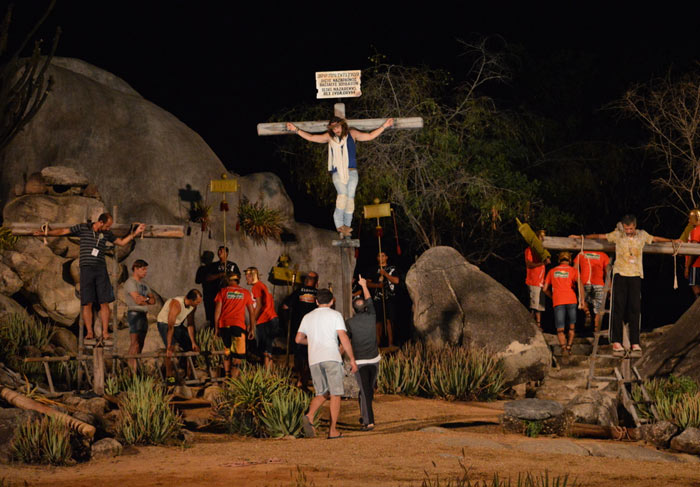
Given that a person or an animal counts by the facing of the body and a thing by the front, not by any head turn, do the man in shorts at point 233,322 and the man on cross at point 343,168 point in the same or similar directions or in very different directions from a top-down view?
very different directions

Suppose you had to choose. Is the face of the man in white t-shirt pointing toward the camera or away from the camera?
away from the camera

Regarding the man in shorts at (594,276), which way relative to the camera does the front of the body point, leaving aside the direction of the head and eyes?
away from the camera

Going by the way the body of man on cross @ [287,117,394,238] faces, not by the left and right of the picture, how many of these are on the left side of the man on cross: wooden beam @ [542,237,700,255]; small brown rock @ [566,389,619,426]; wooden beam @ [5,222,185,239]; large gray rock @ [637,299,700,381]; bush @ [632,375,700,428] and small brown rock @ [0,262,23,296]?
4

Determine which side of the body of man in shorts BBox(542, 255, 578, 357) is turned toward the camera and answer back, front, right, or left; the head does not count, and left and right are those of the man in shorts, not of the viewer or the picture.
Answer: back

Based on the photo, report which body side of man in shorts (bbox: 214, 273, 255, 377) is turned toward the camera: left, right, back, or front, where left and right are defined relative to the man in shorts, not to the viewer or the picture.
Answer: back

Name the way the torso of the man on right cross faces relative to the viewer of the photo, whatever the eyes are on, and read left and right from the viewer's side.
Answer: facing the viewer

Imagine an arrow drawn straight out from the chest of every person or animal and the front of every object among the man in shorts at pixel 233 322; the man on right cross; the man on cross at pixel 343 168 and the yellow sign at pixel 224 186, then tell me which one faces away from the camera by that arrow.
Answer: the man in shorts

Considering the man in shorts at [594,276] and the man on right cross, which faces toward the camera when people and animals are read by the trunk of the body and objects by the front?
the man on right cross

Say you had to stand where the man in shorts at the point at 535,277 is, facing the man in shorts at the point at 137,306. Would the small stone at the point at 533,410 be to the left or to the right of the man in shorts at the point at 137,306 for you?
left

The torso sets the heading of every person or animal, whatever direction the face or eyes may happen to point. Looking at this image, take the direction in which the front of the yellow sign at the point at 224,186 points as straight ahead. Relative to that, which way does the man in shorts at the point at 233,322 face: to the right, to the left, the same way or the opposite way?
the opposite way

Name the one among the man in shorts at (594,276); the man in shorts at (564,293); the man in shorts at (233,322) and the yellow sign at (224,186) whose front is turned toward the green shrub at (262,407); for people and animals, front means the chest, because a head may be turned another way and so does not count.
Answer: the yellow sign

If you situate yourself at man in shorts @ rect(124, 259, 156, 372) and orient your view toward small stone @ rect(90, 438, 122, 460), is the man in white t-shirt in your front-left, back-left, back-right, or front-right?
front-left

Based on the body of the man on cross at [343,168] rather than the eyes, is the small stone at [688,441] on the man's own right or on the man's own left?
on the man's own left

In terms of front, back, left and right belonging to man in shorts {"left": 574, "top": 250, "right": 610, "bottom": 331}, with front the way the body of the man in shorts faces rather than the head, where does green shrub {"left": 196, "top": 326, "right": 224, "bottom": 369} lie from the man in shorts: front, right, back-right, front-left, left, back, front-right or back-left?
left

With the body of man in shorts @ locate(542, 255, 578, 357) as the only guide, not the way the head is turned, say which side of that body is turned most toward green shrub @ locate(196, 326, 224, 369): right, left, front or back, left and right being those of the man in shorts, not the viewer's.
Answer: left
